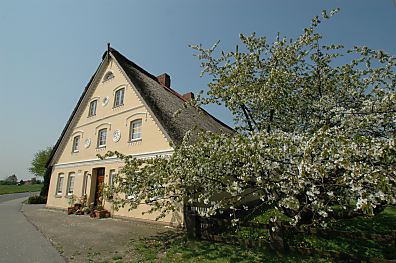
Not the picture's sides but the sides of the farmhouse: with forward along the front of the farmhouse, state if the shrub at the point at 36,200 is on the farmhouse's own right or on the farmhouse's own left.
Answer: on the farmhouse's own right

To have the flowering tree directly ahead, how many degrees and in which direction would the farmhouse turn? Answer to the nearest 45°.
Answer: approximately 90° to its left

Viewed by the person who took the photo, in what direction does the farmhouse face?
facing the viewer and to the left of the viewer
